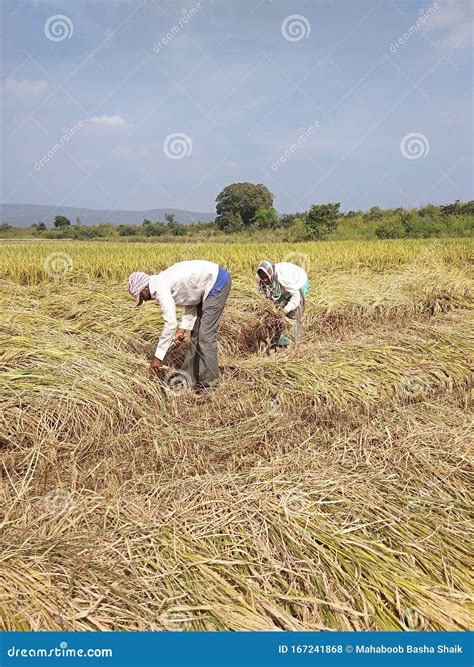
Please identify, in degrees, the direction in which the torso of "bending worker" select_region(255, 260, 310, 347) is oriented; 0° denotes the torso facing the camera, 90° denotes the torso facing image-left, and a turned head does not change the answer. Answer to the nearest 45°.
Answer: approximately 45°

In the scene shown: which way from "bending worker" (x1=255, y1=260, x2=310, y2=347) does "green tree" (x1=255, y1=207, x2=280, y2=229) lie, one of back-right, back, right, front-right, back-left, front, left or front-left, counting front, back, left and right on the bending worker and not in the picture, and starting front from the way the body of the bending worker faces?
back-right

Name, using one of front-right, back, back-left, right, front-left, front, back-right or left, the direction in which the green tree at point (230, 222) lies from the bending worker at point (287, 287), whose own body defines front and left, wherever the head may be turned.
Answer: back-right

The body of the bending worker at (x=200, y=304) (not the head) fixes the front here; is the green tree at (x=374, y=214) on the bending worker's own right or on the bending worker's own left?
on the bending worker's own right

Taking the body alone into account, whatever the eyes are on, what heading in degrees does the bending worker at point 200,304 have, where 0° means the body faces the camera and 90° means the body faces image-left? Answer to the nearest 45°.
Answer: approximately 90°

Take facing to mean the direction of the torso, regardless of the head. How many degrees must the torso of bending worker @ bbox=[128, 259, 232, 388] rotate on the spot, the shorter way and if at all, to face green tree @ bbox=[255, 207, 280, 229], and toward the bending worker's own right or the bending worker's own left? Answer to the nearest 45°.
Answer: approximately 90° to the bending worker's own right

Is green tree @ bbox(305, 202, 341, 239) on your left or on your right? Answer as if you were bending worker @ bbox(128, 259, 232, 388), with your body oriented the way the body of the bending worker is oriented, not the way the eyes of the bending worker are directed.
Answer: on your right

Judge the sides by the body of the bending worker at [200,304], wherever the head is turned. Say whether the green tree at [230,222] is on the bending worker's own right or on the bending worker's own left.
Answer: on the bending worker's own right

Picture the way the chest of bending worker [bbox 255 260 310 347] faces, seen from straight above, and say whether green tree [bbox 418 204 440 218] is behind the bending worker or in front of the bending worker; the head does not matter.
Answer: behind

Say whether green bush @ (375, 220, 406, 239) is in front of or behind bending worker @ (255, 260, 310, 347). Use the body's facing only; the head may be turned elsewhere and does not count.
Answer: behind

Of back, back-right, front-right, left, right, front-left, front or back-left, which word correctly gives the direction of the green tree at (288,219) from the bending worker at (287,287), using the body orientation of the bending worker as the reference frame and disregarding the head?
back-right
